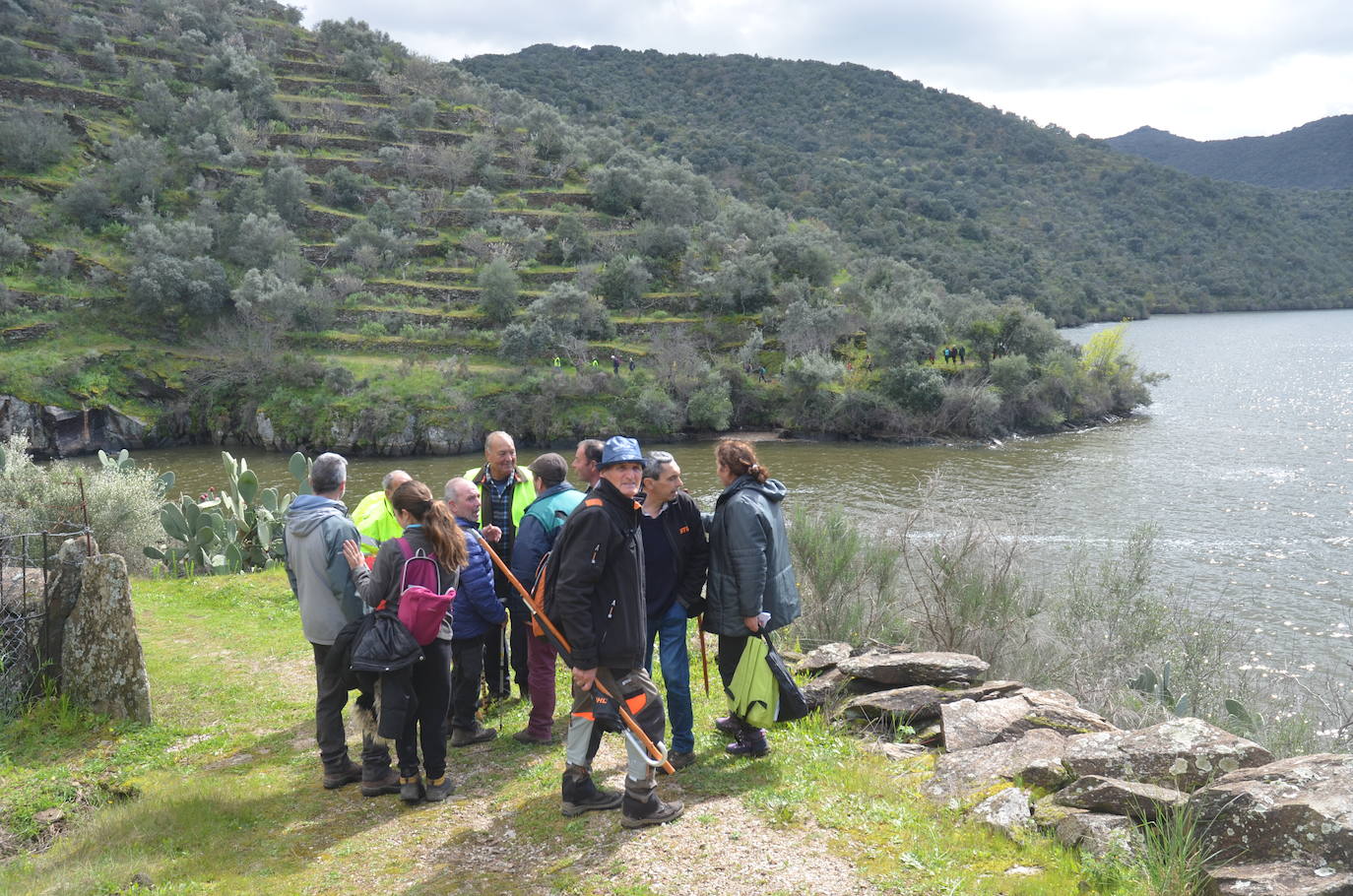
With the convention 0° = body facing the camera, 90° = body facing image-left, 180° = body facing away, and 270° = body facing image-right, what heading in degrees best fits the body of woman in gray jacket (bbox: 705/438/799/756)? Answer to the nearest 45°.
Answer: approximately 90°

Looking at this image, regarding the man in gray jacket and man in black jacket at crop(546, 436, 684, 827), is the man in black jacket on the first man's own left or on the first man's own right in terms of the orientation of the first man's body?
on the first man's own right

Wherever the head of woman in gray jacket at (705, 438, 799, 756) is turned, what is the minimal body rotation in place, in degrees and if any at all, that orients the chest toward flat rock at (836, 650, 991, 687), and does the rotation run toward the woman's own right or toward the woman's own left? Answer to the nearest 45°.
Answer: approximately 135° to the woman's own right

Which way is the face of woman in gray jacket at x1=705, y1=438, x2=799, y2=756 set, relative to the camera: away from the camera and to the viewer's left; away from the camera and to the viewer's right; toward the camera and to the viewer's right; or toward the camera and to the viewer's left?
away from the camera and to the viewer's left

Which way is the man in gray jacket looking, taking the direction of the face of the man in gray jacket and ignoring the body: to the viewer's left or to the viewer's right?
to the viewer's right

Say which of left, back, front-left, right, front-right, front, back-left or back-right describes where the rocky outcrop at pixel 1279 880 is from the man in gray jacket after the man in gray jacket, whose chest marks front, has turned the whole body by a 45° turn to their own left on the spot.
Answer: back-right

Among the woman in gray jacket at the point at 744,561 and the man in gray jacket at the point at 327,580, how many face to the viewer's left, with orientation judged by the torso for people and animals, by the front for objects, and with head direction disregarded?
1

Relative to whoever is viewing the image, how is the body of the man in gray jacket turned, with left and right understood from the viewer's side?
facing away from the viewer and to the right of the viewer

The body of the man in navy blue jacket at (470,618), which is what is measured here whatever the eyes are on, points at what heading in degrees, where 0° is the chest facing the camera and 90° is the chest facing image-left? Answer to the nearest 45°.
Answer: approximately 270°

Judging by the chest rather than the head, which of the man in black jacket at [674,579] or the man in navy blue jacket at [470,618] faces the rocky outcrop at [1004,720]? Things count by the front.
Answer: the man in navy blue jacket

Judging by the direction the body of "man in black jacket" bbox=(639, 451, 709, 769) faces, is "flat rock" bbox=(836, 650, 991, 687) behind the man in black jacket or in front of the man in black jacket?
behind

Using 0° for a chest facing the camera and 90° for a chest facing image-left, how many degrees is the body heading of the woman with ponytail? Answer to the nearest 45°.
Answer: approximately 135°
